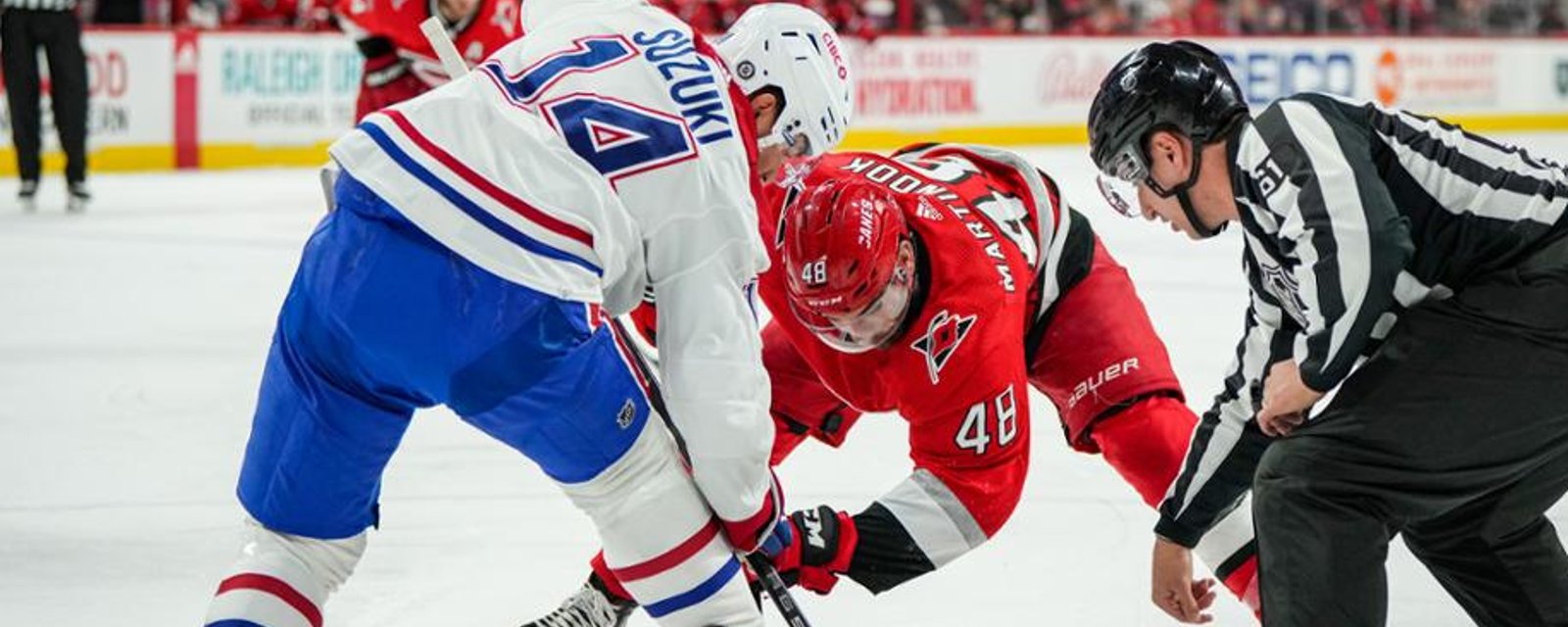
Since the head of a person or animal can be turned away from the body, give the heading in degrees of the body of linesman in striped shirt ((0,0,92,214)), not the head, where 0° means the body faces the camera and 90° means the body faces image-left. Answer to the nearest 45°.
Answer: approximately 0°

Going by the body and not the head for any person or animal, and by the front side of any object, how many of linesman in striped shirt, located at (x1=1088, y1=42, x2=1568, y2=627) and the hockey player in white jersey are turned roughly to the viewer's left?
1

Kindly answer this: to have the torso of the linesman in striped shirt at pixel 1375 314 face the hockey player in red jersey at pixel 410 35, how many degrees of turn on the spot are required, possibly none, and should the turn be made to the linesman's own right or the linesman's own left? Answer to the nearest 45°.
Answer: approximately 45° to the linesman's own right

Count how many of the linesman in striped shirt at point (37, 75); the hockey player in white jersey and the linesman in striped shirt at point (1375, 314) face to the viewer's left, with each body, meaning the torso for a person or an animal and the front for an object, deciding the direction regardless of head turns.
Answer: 1

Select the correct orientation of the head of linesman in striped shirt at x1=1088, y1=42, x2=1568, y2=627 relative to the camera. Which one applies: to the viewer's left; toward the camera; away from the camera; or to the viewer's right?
to the viewer's left

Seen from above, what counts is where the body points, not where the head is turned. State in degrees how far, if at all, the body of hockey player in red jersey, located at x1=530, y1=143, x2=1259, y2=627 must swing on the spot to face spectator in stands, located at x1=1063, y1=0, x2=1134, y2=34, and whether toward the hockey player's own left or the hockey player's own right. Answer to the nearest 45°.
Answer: approximately 135° to the hockey player's own right

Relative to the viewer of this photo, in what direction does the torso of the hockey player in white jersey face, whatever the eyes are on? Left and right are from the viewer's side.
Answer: facing away from the viewer and to the right of the viewer

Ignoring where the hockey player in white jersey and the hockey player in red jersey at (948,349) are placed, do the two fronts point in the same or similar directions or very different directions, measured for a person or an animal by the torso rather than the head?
very different directions

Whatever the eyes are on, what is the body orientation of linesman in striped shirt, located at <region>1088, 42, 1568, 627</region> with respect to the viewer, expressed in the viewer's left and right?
facing to the left of the viewer

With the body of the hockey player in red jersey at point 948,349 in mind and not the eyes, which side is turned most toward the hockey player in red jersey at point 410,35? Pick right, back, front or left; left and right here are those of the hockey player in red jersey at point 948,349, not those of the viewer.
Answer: right

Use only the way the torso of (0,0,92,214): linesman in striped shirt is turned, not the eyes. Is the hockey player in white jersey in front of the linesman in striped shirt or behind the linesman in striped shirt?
in front
